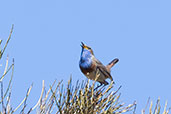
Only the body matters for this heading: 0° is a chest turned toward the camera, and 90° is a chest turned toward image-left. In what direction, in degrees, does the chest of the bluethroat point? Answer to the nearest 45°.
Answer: approximately 45°
